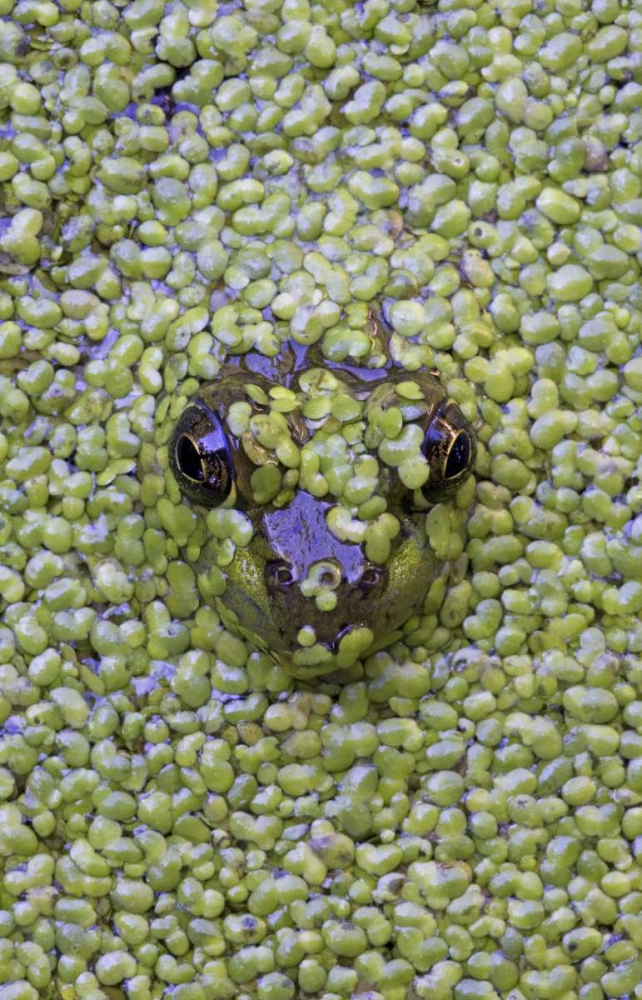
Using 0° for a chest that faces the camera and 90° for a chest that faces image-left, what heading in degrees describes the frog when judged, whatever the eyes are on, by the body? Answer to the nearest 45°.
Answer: approximately 0°
